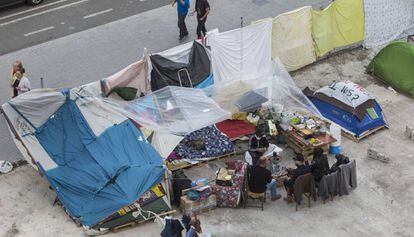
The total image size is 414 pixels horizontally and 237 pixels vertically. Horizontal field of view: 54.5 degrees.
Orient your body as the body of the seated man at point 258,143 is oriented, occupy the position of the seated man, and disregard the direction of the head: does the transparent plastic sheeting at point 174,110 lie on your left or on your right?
on your right

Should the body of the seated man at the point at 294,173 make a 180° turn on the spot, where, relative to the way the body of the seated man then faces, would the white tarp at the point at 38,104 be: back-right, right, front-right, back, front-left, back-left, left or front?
back

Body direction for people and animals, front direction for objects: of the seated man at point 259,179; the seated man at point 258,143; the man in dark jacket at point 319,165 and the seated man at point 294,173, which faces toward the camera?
the seated man at point 258,143

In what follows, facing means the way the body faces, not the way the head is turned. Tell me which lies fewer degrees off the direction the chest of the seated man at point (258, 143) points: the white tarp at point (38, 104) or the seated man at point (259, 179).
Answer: the seated man

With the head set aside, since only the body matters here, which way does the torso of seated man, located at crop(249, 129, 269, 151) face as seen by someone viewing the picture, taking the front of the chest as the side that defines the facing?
toward the camera

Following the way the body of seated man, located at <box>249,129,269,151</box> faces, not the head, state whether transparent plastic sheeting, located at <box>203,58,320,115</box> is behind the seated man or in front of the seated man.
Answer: behind

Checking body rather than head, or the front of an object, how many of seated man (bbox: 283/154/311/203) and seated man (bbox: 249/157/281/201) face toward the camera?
0

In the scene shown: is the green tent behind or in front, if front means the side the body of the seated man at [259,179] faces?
in front

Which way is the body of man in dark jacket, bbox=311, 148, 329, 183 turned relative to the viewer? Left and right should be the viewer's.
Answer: facing away from the viewer and to the left of the viewer

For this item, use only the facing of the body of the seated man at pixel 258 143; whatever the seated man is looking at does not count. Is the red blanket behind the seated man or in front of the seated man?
behind
